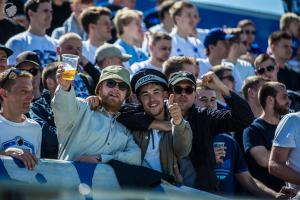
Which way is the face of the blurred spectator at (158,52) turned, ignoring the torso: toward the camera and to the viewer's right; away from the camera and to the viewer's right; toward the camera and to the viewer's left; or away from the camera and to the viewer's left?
toward the camera and to the viewer's right

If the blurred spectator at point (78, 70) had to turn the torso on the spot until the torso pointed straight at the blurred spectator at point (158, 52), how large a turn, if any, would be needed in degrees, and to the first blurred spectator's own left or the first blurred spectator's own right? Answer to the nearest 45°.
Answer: approximately 90° to the first blurred spectator's own left

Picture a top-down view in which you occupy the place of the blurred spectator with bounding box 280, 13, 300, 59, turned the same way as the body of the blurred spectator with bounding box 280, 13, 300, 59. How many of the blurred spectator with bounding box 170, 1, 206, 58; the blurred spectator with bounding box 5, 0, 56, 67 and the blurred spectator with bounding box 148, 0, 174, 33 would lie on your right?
3

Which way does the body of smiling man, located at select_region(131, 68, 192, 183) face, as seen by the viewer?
toward the camera

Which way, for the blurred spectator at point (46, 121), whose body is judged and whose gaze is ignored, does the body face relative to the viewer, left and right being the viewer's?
facing the viewer and to the right of the viewer

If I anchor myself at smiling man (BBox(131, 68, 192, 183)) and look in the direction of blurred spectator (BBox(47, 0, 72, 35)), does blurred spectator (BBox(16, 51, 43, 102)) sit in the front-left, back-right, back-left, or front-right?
front-left

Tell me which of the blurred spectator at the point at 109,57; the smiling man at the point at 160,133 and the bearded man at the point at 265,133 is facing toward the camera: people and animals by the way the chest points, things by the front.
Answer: the smiling man

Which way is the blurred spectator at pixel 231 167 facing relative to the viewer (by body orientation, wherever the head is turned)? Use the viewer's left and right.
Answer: facing the viewer

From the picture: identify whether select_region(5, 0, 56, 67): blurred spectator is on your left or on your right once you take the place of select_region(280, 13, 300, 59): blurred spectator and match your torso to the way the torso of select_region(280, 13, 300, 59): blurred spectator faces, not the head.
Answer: on your right
